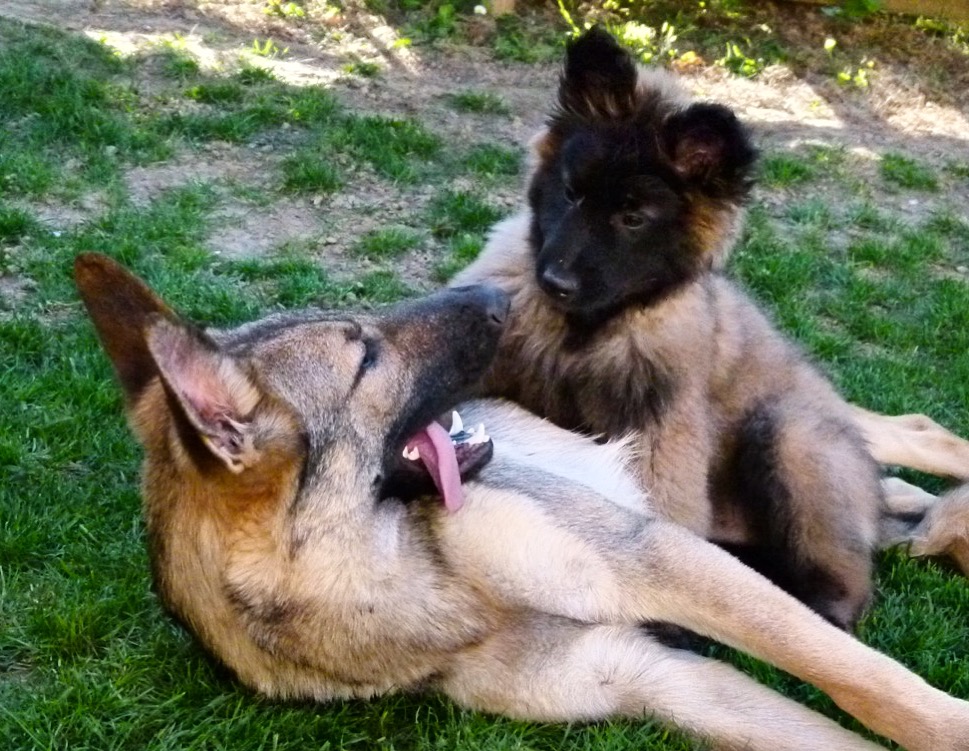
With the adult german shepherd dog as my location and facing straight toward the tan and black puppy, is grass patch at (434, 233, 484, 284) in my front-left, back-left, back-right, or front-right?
front-left

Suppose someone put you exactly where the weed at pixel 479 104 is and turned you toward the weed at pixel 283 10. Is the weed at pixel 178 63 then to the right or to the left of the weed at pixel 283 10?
left

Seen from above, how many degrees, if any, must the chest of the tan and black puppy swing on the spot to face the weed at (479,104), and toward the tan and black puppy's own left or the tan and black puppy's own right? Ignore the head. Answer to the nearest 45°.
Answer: approximately 90° to the tan and black puppy's own right

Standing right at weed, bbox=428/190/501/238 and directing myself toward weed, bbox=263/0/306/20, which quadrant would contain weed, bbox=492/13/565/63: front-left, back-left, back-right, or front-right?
front-right

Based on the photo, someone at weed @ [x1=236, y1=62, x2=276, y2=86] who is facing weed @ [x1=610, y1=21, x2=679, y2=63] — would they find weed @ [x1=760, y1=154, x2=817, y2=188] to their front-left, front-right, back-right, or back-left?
front-right

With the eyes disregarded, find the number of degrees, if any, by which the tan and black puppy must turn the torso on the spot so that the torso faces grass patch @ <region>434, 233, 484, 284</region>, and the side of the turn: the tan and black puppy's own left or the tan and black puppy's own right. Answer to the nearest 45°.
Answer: approximately 90° to the tan and black puppy's own right

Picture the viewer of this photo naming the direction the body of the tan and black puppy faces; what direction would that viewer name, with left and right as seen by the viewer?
facing the viewer and to the left of the viewer

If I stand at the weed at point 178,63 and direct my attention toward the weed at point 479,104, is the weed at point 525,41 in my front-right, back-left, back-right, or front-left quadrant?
front-left

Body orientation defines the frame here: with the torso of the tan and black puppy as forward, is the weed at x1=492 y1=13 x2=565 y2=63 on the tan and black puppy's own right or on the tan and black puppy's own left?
on the tan and black puppy's own right

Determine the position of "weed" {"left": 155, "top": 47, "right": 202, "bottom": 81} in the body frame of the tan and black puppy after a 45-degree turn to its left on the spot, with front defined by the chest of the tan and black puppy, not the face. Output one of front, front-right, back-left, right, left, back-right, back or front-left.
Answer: back-right

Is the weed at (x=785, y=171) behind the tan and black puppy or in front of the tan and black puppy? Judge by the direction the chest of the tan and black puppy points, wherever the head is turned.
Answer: behind

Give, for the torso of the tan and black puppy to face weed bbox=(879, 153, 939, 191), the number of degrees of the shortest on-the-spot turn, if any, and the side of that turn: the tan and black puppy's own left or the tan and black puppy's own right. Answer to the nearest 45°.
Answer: approximately 135° to the tan and black puppy's own right

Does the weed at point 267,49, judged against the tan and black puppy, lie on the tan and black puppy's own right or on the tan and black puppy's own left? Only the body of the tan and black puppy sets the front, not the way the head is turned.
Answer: on the tan and black puppy's own right

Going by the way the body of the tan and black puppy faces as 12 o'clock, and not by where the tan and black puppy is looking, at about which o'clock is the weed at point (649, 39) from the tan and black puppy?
The weed is roughly at 4 o'clock from the tan and black puppy.

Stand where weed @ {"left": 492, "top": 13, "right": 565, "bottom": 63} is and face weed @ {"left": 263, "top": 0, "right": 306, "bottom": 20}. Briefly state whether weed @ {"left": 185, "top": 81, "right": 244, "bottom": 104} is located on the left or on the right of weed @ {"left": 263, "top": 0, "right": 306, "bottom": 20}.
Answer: left
